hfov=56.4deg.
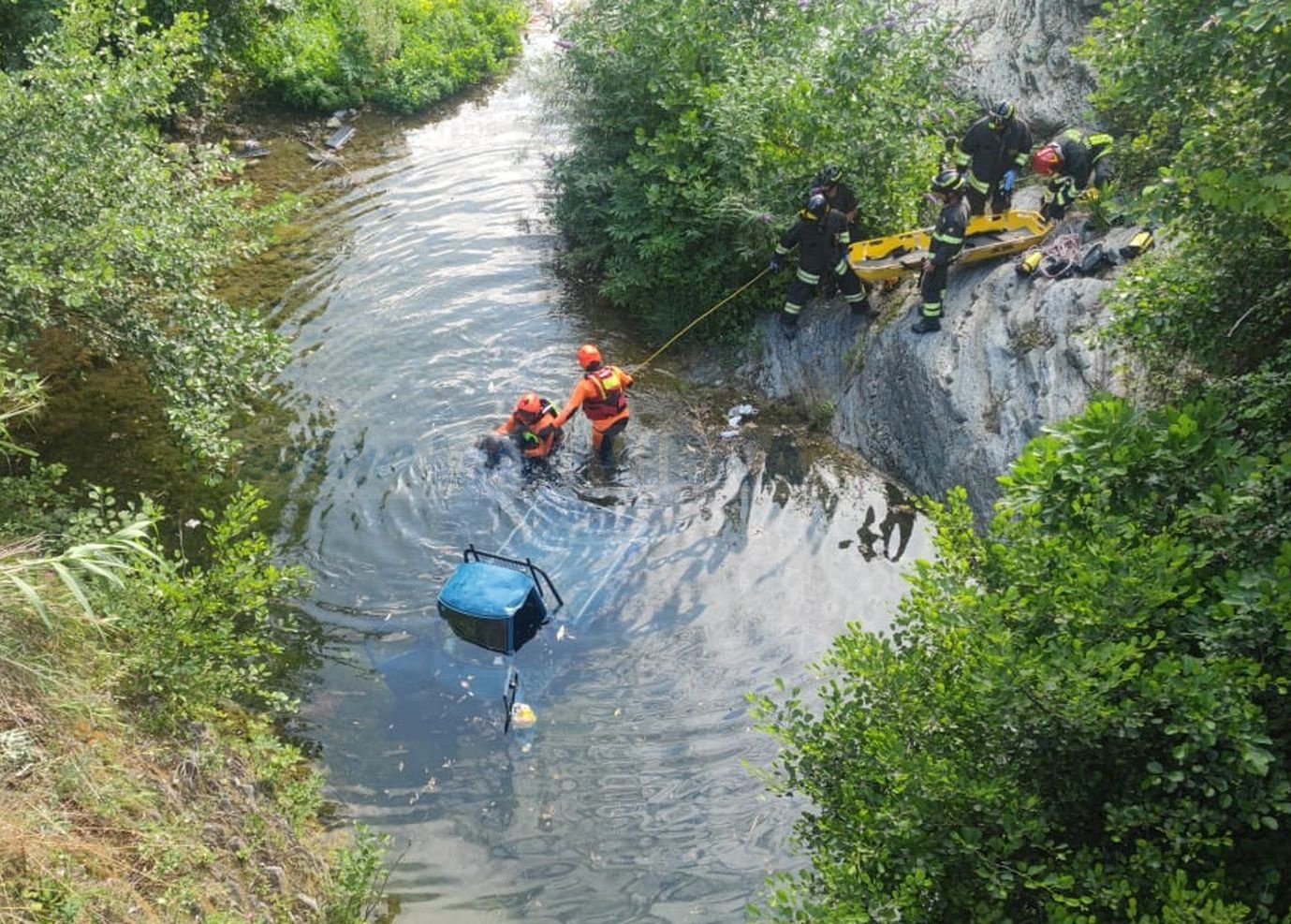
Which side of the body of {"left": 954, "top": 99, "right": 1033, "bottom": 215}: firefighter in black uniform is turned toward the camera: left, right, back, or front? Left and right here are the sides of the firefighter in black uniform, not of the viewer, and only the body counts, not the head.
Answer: front

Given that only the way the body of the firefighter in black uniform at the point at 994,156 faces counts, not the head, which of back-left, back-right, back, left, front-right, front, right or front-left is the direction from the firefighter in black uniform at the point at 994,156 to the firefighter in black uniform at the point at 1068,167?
left

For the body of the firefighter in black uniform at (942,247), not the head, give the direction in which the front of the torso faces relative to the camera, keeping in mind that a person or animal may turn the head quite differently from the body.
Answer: to the viewer's left

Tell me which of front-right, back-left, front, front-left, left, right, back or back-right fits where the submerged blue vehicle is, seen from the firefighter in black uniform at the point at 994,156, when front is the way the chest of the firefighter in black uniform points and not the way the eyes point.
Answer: front-right

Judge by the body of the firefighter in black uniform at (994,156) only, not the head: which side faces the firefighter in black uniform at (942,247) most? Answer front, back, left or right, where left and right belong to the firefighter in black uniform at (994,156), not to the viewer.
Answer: front

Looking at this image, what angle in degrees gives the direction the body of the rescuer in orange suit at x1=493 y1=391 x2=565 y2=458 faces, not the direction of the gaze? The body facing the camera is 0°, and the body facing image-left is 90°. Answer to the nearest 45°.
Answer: approximately 45°

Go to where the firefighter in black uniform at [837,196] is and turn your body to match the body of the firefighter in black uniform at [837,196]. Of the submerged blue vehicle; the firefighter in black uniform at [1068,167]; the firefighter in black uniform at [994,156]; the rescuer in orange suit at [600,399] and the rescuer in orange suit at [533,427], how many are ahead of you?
3

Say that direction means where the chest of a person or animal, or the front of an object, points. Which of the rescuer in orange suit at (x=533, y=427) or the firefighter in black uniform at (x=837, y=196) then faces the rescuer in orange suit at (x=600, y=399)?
the firefighter in black uniform

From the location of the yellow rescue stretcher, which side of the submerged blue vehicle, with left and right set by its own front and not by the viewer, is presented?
back
